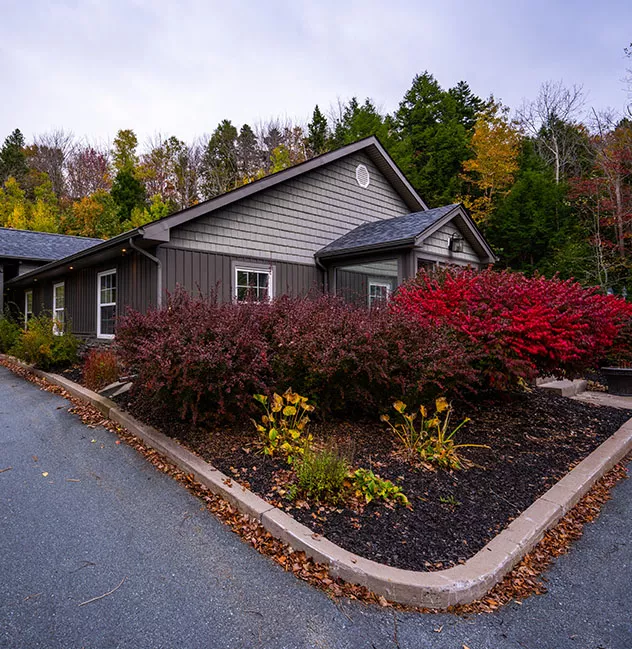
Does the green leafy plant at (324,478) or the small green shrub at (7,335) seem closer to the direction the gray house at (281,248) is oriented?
the green leafy plant

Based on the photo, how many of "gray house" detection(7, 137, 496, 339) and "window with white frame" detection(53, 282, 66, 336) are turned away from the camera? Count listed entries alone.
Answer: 0

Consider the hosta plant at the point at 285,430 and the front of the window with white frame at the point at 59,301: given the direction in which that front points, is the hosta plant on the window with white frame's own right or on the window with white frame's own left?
on the window with white frame's own left

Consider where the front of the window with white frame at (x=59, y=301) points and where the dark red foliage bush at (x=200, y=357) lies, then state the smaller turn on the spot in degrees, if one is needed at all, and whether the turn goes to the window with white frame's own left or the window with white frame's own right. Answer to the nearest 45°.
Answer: approximately 45° to the window with white frame's own left

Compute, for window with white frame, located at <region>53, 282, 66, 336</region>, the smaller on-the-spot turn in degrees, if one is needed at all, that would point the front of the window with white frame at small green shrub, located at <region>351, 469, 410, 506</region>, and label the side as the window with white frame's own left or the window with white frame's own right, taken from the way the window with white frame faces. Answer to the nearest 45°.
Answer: approximately 45° to the window with white frame's own left

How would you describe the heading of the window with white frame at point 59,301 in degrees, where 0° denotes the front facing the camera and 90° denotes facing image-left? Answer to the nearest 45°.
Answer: approximately 45°
